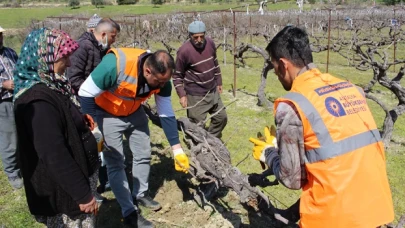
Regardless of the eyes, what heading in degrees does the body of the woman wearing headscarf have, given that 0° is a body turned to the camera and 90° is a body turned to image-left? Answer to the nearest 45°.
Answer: approximately 270°

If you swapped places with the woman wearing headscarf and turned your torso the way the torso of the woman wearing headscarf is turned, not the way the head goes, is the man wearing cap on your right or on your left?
on your left

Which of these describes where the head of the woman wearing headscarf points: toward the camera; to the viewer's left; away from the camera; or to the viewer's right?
to the viewer's right
